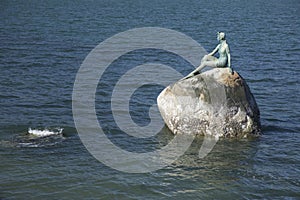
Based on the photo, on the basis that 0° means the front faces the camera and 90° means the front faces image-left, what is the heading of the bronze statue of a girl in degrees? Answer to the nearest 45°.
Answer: approximately 90°
